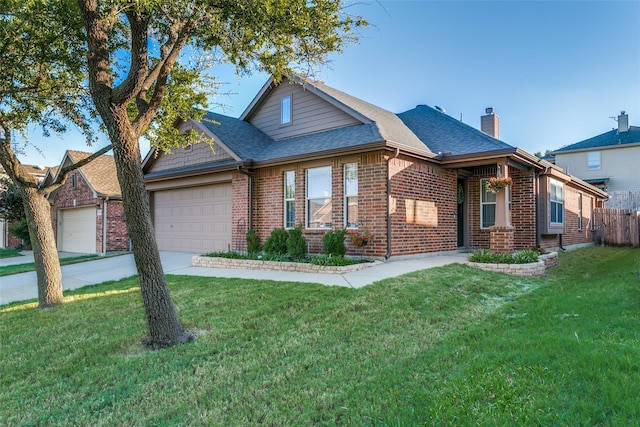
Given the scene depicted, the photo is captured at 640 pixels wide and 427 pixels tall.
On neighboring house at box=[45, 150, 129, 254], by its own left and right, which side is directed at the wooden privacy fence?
left

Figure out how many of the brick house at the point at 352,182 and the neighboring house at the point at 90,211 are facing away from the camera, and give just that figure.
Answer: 0

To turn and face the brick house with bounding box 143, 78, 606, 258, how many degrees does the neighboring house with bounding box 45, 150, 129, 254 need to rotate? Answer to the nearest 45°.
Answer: approximately 90° to its left

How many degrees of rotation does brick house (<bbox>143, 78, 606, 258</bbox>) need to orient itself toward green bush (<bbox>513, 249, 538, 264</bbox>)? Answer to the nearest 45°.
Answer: approximately 90° to its left

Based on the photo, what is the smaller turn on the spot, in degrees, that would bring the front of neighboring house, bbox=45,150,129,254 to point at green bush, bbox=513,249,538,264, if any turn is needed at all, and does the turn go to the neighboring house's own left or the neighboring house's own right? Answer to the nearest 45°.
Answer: approximately 90° to the neighboring house's own left

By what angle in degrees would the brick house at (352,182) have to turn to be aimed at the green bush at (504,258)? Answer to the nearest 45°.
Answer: approximately 90° to its left

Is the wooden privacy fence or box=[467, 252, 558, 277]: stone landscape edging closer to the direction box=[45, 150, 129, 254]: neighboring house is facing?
the stone landscape edging

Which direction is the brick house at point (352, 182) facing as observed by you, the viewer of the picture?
facing the viewer and to the left of the viewer

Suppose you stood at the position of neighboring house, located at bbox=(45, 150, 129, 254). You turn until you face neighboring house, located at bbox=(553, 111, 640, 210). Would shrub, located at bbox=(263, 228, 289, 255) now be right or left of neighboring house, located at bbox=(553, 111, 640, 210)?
right

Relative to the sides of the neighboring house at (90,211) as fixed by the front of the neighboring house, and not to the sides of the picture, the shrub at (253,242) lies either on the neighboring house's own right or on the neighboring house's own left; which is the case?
on the neighboring house's own left
